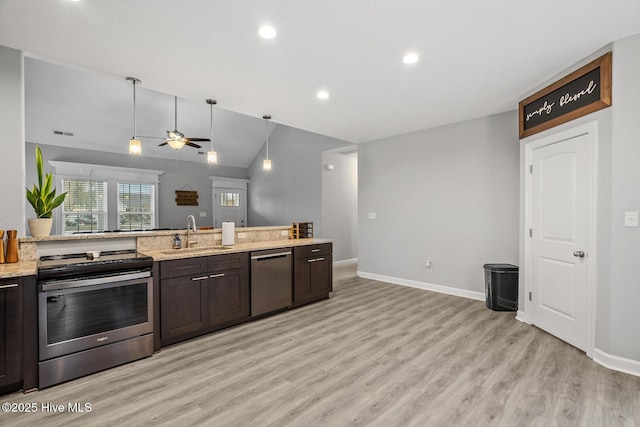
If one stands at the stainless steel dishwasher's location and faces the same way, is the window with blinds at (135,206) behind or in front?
behind

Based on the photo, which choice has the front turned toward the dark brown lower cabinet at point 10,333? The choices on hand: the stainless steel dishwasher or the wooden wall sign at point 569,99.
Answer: the wooden wall sign

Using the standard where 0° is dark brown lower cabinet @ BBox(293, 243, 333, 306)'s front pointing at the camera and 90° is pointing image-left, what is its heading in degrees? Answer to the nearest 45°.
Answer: approximately 315°

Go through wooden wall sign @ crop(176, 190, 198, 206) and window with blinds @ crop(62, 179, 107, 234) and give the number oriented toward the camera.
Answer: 2

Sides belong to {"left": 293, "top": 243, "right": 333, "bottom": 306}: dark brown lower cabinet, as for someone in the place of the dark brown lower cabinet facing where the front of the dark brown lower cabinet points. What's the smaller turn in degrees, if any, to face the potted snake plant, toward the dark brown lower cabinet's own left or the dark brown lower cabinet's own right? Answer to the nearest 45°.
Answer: approximately 90° to the dark brown lower cabinet's own right

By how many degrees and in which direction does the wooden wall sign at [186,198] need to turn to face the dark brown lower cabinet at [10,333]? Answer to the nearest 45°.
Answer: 0° — it already faces it

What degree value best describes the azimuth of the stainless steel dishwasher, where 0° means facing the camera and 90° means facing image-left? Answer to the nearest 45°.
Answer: approximately 315°

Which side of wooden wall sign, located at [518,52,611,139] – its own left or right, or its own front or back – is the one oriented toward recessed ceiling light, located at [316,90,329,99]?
front

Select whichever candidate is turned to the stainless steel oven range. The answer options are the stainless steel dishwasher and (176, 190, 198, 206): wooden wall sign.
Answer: the wooden wall sign

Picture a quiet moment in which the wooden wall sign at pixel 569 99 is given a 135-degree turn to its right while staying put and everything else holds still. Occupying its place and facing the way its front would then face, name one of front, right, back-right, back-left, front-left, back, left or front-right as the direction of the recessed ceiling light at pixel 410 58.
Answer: back-left
